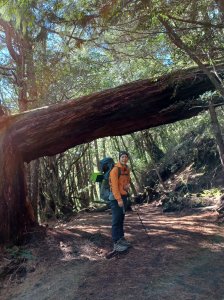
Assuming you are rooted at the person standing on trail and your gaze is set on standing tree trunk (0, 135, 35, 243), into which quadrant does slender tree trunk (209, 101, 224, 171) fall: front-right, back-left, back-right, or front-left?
back-right

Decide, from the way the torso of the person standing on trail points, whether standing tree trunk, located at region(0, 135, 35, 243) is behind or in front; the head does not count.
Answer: behind

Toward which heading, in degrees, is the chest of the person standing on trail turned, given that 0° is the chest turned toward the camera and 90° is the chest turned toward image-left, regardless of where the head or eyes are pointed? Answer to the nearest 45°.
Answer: approximately 315°

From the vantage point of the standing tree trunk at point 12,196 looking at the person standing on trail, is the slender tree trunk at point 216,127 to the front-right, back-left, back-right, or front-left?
front-left
